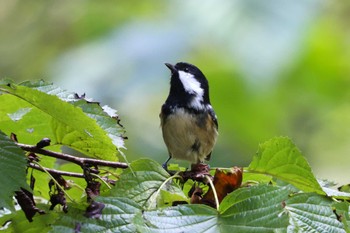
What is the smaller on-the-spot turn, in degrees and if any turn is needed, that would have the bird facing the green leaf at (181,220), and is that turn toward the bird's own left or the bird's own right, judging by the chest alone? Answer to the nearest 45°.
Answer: approximately 45° to the bird's own left

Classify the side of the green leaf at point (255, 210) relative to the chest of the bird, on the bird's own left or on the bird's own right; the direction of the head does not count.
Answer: on the bird's own left

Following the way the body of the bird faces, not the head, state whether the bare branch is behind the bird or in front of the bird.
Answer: in front

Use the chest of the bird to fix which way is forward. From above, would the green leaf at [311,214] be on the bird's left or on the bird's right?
on the bird's left

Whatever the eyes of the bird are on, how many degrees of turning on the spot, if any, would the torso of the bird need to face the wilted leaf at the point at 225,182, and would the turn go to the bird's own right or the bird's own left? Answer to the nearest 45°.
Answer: approximately 45° to the bird's own left

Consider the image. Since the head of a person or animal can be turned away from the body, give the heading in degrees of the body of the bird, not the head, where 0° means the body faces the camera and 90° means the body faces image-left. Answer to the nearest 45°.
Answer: approximately 45°
